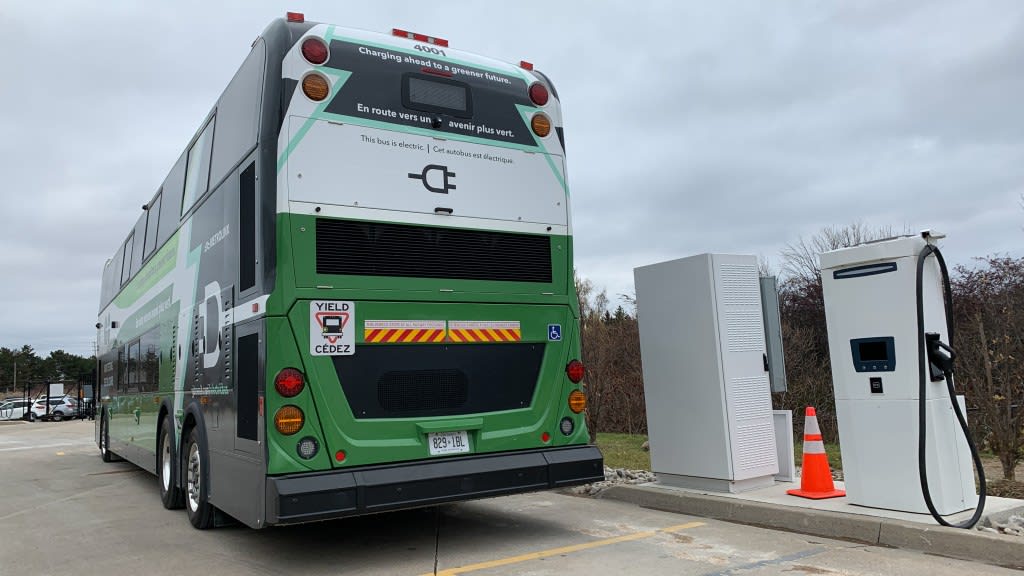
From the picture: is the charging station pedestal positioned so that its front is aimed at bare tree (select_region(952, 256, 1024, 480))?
no

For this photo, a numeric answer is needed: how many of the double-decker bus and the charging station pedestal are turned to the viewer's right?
0

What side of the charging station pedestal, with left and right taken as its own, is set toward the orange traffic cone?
right

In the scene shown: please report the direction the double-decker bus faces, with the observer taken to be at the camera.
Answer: facing away from the viewer and to the left of the viewer

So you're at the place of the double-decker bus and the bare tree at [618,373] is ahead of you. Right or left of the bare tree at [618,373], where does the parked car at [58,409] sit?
left

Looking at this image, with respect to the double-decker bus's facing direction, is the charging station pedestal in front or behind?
behind

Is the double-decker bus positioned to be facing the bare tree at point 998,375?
no

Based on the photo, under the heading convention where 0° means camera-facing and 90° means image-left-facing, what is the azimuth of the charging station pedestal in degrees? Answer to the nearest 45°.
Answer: approximately 45°

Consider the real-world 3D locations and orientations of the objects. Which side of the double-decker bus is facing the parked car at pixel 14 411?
front

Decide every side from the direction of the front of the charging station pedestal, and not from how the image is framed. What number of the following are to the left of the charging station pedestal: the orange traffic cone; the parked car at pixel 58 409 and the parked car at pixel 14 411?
0

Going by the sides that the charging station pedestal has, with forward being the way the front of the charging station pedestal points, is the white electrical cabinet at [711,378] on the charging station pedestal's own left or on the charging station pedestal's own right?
on the charging station pedestal's own right

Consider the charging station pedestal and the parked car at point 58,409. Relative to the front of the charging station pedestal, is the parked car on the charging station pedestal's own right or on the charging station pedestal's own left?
on the charging station pedestal's own right

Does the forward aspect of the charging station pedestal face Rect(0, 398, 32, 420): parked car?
no

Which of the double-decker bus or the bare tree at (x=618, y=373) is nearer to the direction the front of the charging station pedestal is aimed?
the double-decker bus

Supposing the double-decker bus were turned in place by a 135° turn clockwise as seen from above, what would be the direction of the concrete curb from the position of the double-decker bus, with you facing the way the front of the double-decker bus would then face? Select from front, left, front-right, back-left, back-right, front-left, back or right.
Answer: front
